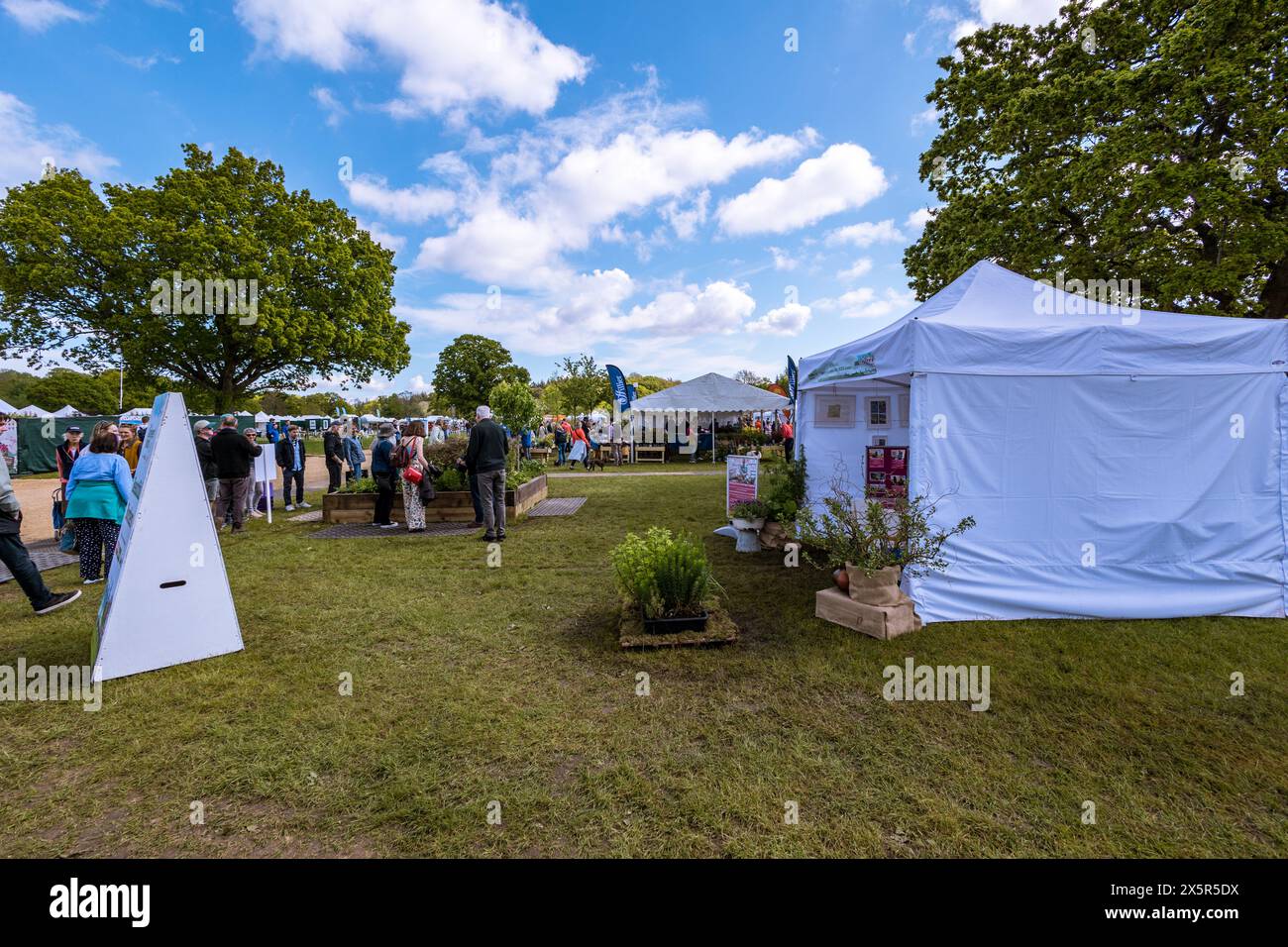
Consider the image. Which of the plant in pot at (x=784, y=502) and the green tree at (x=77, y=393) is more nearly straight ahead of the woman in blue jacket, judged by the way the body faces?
the green tree

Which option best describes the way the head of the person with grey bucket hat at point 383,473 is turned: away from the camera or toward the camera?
away from the camera

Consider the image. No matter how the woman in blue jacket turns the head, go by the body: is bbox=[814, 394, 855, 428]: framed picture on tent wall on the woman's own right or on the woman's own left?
on the woman's own right

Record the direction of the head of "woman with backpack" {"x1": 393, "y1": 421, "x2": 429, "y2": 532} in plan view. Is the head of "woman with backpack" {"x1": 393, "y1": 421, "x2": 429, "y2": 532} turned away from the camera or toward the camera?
away from the camera

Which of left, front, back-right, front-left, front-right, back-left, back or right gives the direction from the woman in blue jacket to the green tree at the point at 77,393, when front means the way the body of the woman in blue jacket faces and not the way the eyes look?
front

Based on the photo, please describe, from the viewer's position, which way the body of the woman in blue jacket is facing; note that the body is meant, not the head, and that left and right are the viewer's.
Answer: facing away from the viewer

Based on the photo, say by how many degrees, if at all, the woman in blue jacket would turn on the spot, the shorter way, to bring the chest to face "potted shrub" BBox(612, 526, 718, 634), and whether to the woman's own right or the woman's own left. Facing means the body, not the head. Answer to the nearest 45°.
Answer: approximately 135° to the woman's own right
